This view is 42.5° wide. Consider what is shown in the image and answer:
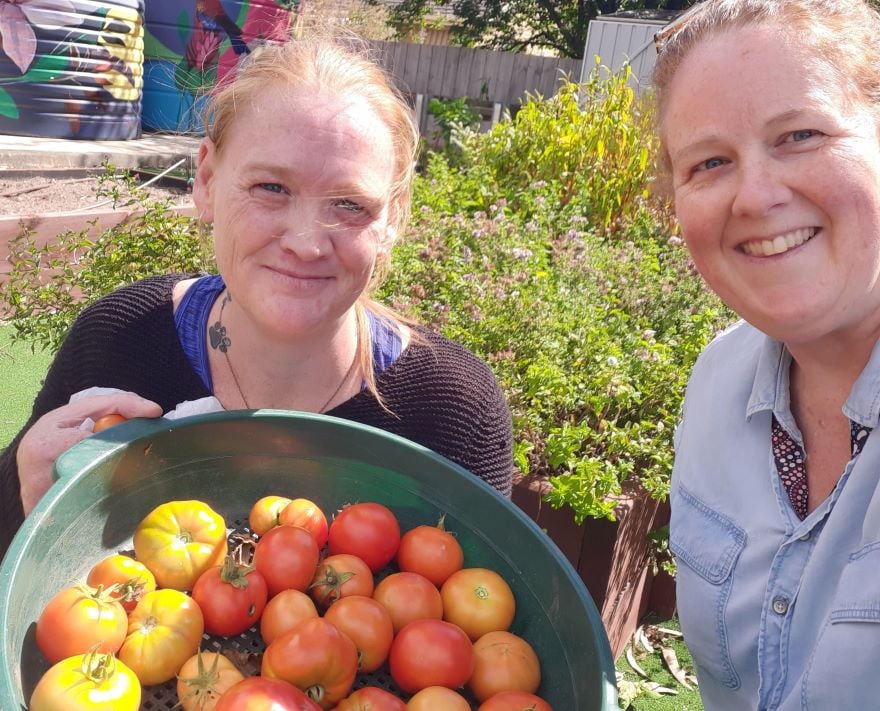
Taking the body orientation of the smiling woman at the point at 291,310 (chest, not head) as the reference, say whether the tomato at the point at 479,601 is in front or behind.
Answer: in front

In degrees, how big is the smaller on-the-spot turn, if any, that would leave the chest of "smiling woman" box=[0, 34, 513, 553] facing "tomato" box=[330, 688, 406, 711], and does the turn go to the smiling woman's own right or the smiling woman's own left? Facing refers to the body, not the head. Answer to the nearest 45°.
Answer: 0° — they already face it

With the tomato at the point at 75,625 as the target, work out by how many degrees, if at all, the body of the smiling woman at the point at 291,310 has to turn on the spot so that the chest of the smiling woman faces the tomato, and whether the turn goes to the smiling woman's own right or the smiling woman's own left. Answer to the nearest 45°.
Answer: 0° — they already face it

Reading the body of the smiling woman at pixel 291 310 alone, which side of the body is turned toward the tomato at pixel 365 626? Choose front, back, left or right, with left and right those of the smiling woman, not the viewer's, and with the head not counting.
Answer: front

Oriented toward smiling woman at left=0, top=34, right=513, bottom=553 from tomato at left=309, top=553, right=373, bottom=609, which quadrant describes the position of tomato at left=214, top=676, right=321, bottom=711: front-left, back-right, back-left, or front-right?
back-left

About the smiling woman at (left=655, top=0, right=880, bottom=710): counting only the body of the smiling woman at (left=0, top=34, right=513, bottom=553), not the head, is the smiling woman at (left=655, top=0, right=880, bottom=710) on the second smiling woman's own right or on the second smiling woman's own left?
on the second smiling woman's own left

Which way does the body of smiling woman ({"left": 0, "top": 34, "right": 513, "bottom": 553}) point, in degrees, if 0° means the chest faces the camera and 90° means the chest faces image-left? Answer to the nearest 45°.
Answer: approximately 0°

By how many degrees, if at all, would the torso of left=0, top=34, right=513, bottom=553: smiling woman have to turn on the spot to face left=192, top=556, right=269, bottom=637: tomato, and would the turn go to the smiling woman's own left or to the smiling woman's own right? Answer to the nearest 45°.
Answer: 0° — they already face it

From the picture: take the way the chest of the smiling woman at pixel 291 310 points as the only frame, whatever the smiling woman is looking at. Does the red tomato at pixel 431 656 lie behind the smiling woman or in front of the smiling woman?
in front
